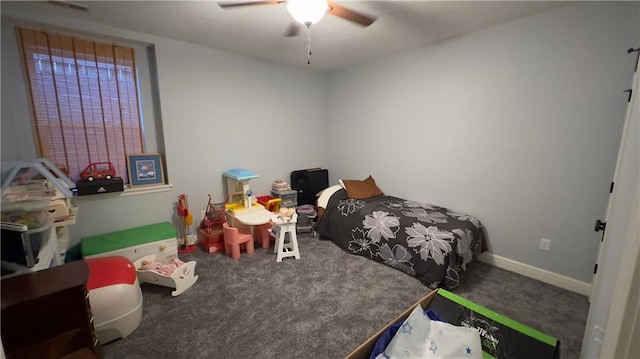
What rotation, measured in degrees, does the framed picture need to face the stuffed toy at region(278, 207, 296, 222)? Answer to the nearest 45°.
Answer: approximately 45° to its left

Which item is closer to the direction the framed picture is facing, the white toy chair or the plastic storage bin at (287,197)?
the white toy chair

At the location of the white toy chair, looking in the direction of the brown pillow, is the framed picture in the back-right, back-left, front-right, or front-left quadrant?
back-left

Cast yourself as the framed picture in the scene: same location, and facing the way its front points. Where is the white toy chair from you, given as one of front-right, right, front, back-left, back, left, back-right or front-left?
front-left

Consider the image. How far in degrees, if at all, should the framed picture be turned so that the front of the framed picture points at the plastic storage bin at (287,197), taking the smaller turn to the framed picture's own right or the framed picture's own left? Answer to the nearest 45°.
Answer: approximately 90° to the framed picture's own left

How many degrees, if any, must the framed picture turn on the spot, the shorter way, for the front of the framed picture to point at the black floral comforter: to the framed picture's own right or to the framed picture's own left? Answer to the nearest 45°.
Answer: approximately 45° to the framed picture's own left

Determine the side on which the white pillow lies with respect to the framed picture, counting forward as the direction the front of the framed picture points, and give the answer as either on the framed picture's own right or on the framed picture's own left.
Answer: on the framed picture's own left
